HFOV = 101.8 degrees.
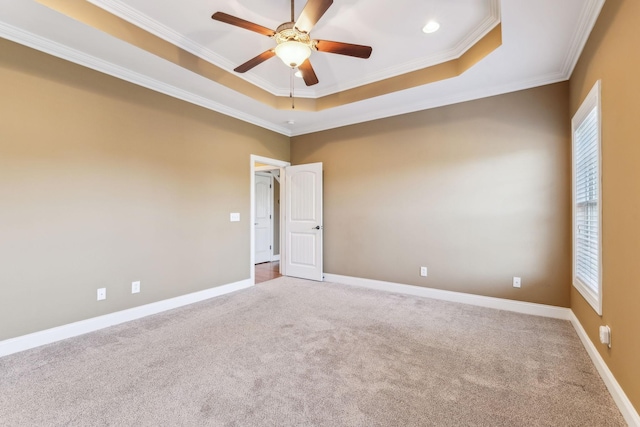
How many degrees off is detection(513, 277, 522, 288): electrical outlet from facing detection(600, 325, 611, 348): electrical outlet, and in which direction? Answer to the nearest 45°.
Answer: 0° — it already faces it

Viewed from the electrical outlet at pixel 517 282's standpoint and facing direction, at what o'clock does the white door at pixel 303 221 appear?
The white door is roughly at 3 o'clock from the electrical outlet.

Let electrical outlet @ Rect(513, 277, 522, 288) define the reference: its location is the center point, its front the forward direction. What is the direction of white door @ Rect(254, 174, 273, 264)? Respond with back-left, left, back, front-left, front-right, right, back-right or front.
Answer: right

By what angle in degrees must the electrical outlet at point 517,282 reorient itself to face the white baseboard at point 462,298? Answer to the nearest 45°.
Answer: approximately 90° to its right

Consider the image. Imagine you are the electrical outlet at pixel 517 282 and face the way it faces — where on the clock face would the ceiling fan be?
The ceiling fan is roughly at 1 o'clock from the electrical outlet.

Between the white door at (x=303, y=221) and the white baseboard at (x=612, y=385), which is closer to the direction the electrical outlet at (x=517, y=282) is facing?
the white baseboard

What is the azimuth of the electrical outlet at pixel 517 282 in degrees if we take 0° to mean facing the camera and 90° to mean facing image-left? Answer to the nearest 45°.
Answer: approximately 0°

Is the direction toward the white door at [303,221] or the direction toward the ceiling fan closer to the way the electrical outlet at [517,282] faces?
the ceiling fan

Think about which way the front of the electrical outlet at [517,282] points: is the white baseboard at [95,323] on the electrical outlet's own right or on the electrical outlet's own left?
on the electrical outlet's own right

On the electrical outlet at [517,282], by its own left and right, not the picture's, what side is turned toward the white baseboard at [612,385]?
front

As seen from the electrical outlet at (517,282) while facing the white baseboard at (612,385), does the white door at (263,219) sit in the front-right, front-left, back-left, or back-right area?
back-right

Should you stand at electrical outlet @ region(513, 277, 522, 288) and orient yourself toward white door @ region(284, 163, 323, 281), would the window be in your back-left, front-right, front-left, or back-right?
back-left
